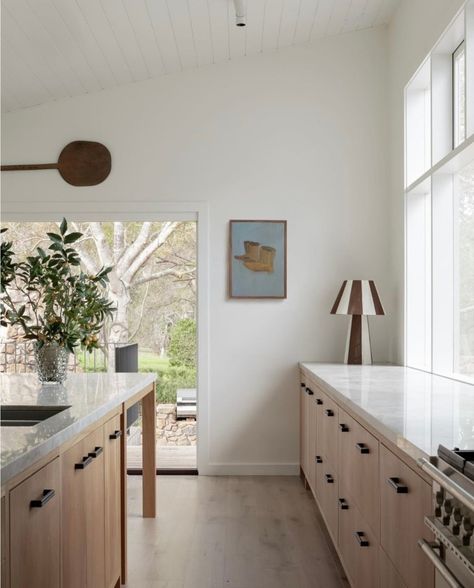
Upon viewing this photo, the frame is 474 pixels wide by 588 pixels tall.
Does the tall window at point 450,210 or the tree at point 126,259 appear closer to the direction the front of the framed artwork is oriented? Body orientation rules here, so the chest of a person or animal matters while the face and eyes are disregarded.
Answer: the tall window

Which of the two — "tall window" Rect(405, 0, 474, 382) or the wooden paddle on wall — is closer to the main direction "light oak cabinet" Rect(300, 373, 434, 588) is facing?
the wooden paddle on wall

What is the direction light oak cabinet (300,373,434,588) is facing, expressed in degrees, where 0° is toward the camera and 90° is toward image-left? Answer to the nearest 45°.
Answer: approximately 90°

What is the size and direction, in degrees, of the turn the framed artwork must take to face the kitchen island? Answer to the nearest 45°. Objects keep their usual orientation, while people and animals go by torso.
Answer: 0° — it already faces it

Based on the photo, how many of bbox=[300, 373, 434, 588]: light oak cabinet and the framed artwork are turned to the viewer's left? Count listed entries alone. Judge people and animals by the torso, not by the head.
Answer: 1

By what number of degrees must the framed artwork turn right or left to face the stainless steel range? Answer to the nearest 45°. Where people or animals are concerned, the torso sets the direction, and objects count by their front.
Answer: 0° — it already faces it

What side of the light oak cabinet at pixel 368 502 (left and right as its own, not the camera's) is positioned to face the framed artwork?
right

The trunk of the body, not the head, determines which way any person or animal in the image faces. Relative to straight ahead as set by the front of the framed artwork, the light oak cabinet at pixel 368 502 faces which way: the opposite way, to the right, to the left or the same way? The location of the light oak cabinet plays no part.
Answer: to the right

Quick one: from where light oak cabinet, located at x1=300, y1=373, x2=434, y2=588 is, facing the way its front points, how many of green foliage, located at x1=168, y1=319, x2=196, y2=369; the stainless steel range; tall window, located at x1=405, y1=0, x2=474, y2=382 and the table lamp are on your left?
1

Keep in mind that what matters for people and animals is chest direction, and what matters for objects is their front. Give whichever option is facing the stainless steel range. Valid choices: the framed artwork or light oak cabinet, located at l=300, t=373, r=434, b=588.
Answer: the framed artwork

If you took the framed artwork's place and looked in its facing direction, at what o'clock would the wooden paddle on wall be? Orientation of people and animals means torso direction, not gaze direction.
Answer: The wooden paddle on wall is roughly at 3 o'clock from the framed artwork.

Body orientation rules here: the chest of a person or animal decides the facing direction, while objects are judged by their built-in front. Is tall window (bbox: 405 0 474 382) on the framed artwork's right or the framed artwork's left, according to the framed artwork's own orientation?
on its left
